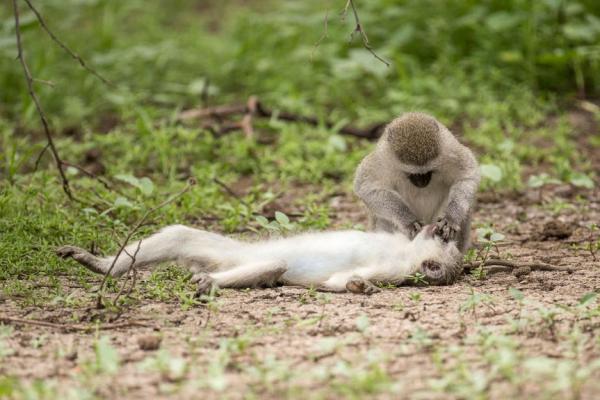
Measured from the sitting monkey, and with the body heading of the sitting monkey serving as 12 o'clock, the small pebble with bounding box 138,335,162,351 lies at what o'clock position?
The small pebble is roughly at 1 o'clock from the sitting monkey.

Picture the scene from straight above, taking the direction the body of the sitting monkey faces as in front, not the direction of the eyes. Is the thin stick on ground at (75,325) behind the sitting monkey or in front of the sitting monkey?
in front

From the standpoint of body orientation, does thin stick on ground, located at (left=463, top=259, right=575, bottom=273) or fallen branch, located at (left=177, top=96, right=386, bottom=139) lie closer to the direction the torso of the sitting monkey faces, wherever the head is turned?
the thin stick on ground

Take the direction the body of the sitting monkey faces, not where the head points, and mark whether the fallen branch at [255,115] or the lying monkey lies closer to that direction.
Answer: the lying monkey

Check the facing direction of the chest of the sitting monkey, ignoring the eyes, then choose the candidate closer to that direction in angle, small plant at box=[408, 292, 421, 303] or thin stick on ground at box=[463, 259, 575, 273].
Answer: the small plant

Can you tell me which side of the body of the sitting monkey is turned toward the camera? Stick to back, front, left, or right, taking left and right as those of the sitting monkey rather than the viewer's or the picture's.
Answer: front

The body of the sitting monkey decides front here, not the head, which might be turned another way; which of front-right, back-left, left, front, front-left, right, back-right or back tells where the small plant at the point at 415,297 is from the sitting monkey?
front

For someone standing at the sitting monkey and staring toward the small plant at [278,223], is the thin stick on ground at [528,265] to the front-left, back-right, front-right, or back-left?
back-left

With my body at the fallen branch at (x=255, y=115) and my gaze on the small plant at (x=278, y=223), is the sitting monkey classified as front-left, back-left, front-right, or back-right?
front-left

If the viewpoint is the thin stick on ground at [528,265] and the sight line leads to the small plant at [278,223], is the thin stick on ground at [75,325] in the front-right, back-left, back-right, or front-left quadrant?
front-left

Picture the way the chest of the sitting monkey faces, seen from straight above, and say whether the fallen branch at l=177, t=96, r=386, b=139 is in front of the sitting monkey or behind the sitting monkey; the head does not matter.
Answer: behind
